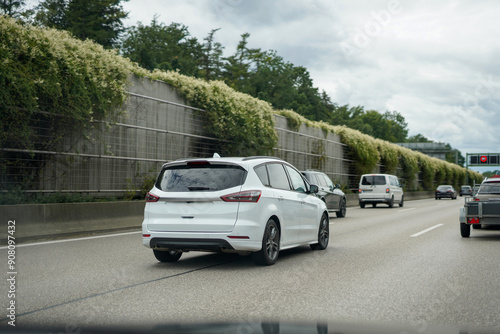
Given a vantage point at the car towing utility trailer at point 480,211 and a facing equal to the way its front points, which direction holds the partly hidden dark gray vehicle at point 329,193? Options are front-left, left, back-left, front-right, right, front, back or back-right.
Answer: front-left

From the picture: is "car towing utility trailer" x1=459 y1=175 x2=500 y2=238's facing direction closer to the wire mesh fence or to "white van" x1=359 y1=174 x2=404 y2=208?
the white van

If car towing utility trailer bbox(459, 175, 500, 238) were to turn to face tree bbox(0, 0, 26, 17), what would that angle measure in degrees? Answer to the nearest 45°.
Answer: approximately 45° to its left

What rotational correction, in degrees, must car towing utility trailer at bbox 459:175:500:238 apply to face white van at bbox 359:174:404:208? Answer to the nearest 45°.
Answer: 0° — it already faces it

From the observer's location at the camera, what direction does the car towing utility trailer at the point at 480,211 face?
facing away from the viewer

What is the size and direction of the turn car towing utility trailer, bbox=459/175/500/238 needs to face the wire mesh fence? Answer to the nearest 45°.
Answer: approximately 90° to its left
